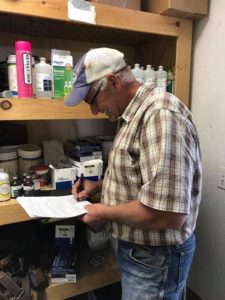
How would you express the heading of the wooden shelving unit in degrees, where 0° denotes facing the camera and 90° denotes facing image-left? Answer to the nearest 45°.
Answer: approximately 315°
